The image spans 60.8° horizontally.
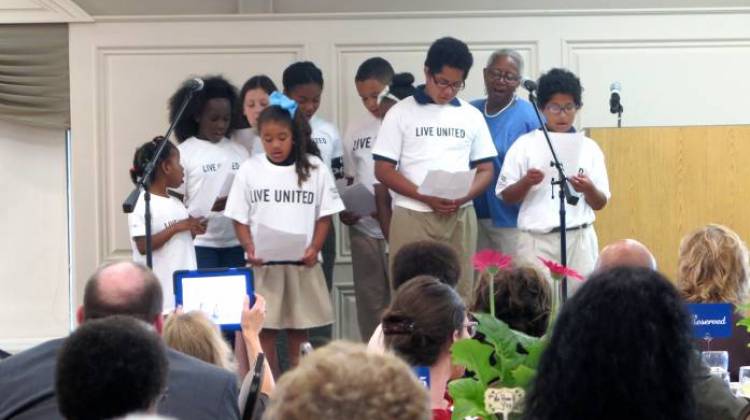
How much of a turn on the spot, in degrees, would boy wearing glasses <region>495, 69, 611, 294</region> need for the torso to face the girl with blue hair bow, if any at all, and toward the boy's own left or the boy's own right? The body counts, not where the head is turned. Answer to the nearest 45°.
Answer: approximately 90° to the boy's own right

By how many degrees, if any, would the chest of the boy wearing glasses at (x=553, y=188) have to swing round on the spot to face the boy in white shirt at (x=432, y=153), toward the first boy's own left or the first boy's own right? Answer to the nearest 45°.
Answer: approximately 90° to the first boy's own right

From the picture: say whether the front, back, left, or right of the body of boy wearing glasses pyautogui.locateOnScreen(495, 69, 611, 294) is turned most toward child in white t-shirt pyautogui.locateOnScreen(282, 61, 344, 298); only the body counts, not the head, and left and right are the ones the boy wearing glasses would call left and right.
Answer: right

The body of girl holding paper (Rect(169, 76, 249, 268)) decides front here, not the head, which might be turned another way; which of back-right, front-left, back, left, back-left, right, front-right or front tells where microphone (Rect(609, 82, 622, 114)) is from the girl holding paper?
front-left

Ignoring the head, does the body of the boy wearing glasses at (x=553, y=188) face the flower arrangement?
yes

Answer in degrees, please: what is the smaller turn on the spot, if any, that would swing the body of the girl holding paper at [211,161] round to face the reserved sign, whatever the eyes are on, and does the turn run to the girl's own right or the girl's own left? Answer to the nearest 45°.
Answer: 0° — they already face it

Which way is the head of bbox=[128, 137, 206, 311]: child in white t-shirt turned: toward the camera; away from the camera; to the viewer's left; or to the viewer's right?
to the viewer's right

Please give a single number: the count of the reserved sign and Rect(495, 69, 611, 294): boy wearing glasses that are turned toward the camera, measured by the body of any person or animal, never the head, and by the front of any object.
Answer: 2
